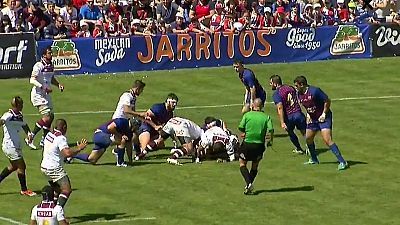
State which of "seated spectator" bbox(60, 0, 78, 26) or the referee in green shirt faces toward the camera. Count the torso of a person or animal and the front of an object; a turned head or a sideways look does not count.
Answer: the seated spectator

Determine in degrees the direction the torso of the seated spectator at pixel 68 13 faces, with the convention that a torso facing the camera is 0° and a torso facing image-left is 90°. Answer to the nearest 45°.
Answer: approximately 0°

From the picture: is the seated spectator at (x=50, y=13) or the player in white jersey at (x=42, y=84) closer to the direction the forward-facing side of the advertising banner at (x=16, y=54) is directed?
the player in white jersey

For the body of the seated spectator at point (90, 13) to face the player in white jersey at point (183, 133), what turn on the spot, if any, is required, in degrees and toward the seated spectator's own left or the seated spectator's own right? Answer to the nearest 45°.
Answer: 0° — they already face them

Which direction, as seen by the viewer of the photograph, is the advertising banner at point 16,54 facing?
facing the viewer

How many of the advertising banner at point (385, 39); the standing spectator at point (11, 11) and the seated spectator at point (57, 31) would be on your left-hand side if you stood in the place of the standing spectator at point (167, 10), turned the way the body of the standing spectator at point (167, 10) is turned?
1

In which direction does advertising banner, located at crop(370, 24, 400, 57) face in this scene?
toward the camera
